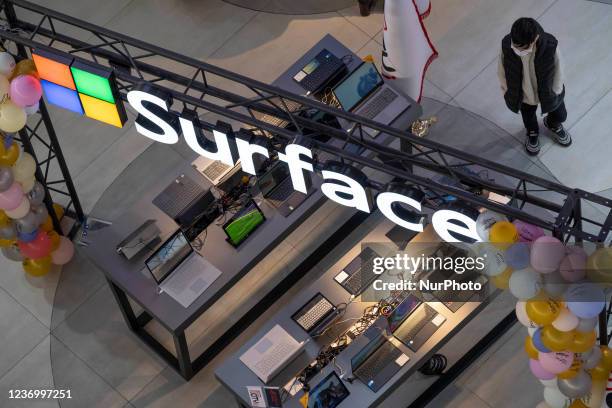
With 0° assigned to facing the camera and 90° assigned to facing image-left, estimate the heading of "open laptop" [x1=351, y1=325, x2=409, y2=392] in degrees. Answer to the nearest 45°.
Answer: approximately 315°

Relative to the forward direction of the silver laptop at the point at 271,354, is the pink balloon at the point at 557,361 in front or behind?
behind

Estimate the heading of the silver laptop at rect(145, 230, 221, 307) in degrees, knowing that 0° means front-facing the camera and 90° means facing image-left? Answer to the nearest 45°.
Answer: approximately 315°

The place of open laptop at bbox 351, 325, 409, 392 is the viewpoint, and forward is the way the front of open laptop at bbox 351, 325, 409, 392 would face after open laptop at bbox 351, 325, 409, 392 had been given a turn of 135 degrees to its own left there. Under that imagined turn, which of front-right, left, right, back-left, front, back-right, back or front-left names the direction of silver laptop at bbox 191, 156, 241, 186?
front-left

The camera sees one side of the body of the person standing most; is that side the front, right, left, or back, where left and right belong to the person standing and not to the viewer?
front

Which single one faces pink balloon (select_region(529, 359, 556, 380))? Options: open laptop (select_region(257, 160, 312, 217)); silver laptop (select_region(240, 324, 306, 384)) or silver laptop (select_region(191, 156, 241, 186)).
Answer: the open laptop

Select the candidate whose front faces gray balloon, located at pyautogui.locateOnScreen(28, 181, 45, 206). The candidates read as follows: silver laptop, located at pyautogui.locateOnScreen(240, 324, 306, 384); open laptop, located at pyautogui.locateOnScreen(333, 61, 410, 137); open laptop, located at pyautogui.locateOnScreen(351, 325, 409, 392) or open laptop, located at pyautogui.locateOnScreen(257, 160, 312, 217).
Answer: the silver laptop

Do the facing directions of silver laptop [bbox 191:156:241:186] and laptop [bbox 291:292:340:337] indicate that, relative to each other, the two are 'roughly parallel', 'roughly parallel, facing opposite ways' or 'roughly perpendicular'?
roughly parallel

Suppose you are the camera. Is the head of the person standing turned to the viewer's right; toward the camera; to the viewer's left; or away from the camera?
toward the camera
